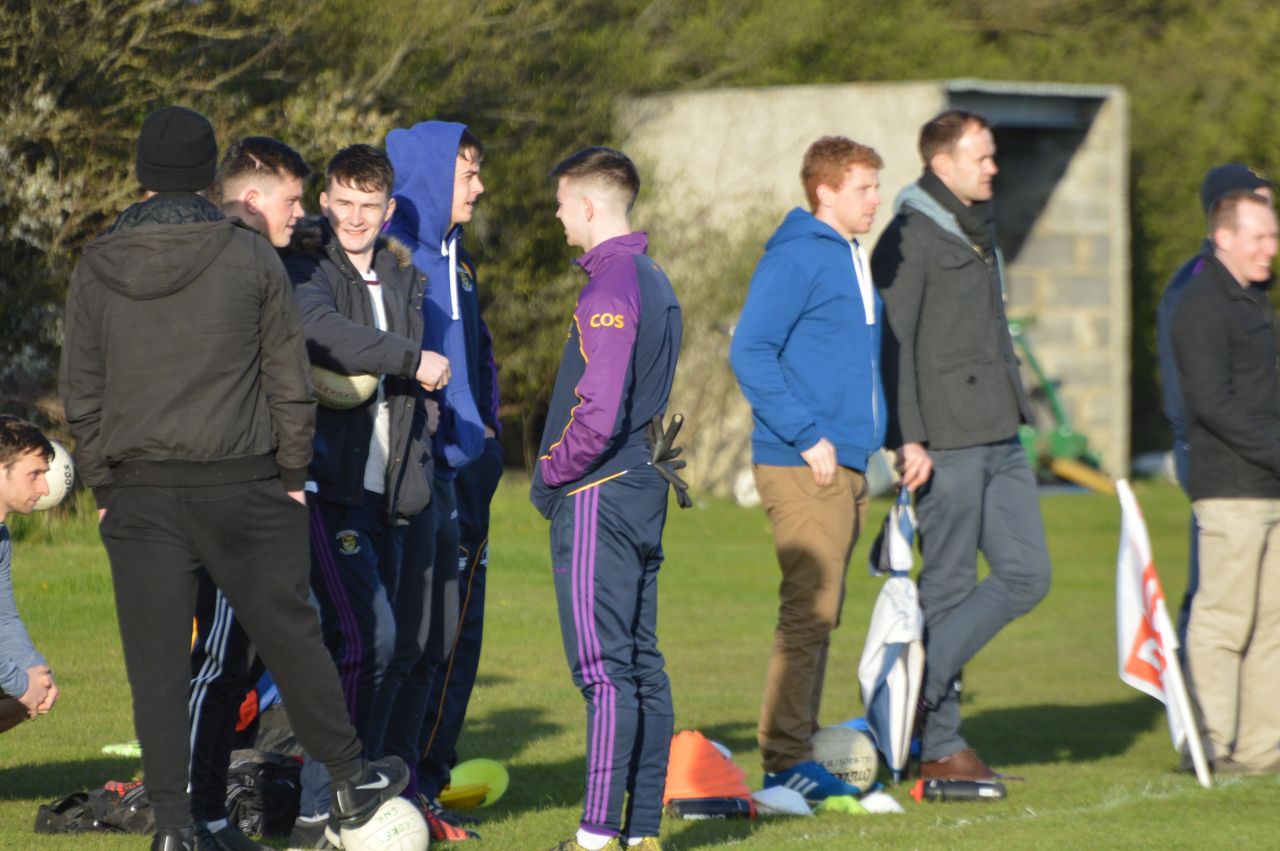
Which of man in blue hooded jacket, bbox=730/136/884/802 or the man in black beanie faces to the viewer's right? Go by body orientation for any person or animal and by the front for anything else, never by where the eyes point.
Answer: the man in blue hooded jacket

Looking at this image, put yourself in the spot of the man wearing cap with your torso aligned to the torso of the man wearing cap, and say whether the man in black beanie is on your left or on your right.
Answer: on your right

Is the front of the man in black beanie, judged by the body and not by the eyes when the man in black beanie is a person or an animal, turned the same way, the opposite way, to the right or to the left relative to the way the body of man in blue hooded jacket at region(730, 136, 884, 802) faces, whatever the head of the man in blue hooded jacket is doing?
to the left

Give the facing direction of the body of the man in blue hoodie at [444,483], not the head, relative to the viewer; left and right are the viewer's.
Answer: facing to the right of the viewer

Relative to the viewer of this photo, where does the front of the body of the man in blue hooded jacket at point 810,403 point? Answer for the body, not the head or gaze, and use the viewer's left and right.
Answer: facing to the right of the viewer

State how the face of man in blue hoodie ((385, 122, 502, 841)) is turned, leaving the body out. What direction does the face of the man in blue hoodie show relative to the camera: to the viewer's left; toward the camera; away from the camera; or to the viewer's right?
to the viewer's right

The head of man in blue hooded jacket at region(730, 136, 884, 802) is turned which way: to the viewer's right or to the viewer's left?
to the viewer's right

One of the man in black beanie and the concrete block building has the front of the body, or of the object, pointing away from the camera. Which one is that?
the man in black beanie

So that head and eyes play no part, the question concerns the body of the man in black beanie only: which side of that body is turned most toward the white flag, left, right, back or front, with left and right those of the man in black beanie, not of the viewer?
right
